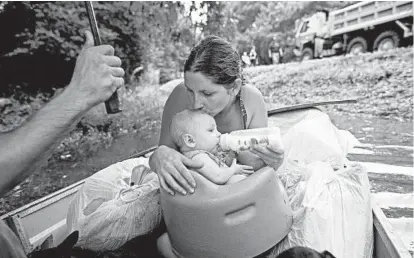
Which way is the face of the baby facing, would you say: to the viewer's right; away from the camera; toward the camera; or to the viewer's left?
to the viewer's right

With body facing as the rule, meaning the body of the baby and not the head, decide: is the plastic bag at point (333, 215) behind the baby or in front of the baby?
in front

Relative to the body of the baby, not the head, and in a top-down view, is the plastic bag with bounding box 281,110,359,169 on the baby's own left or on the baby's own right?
on the baby's own left

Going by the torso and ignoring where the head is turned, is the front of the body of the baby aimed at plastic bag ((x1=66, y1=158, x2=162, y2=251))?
no
